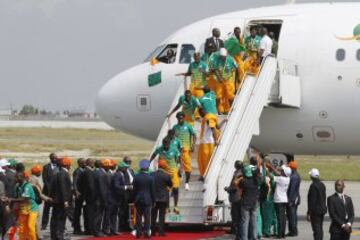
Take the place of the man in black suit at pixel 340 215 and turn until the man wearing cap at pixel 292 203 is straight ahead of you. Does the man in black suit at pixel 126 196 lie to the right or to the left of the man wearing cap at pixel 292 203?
left

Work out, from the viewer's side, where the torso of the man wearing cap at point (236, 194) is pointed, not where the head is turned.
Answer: to the viewer's left

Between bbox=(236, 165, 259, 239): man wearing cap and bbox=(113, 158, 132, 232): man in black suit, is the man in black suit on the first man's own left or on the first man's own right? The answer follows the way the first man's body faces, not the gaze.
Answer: on the first man's own left

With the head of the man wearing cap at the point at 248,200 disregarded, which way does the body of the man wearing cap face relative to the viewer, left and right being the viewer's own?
facing away from the viewer

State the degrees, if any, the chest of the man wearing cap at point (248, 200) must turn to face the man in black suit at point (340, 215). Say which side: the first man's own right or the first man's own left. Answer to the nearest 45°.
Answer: approximately 135° to the first man's own right

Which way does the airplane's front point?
to the viewer's left

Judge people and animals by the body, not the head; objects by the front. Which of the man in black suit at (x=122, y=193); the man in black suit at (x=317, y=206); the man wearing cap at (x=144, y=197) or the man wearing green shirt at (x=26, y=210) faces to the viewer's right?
the man in black suit at (x=122, y=193)

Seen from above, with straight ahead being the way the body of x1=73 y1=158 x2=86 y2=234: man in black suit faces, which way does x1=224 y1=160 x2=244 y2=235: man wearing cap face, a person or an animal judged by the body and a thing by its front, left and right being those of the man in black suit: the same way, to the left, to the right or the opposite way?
the opposite way

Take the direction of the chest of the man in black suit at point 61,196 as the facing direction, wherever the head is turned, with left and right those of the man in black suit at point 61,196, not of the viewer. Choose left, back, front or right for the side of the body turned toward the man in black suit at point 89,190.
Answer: front

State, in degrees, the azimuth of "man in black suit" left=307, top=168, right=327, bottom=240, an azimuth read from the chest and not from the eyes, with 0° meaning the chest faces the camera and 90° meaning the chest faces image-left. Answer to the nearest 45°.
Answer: approximately 135°
